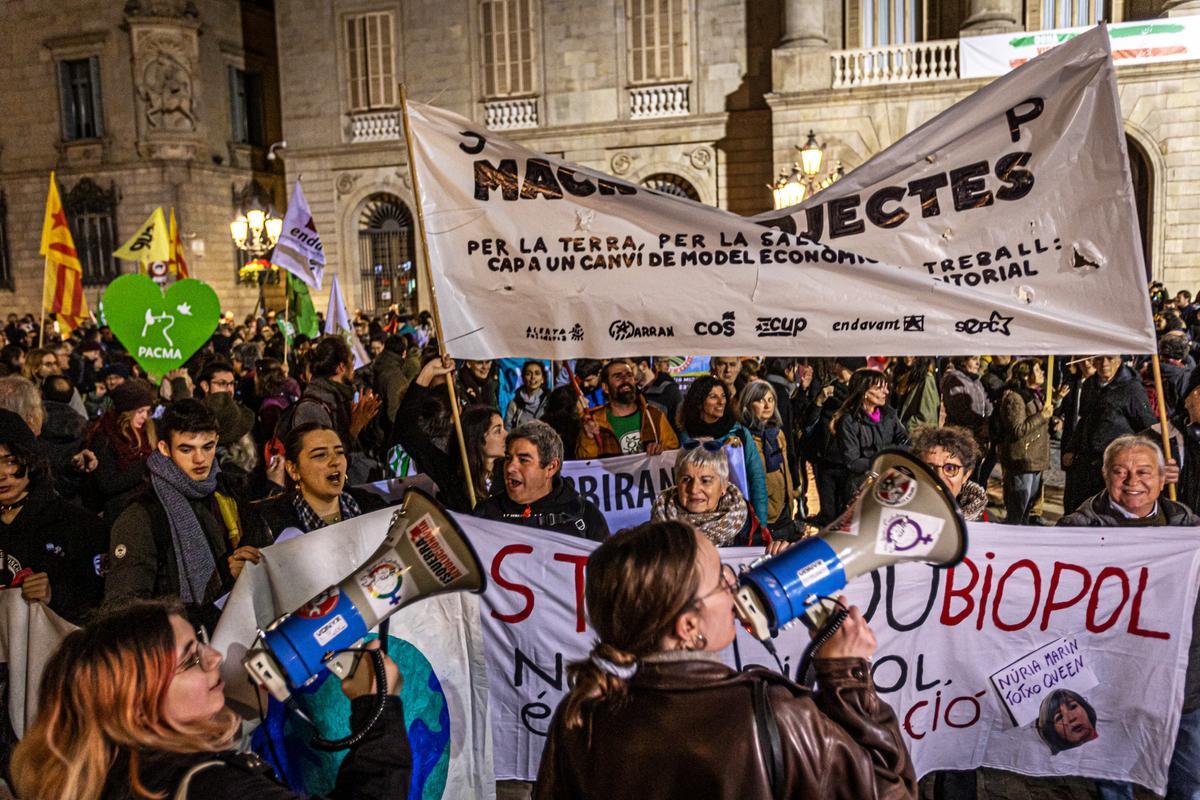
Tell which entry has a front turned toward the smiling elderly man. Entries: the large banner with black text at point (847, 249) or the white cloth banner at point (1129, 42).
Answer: the white cloth banner

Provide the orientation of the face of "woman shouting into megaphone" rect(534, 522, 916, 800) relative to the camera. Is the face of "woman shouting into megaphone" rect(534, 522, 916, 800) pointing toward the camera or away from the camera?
away from the camera

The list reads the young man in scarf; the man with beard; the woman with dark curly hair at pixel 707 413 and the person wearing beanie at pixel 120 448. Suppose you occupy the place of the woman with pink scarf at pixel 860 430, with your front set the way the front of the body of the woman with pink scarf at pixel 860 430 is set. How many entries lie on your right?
4

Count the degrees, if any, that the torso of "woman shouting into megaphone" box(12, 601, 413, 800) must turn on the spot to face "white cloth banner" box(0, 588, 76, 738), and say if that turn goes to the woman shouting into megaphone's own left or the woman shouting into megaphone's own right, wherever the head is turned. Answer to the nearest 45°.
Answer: approximately 90° to the woman shouting into megaphone's own left

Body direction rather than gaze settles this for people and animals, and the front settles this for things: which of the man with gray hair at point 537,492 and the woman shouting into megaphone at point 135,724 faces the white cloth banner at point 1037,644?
the woman shouting into megaphone

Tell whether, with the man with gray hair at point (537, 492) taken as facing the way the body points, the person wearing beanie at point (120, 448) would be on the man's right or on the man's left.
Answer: on the man's right

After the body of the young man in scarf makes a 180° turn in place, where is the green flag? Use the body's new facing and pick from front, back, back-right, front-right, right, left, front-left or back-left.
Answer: front-right

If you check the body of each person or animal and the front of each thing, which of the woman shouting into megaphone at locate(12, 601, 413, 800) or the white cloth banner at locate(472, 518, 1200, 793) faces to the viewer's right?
the woman shouting into megaphone

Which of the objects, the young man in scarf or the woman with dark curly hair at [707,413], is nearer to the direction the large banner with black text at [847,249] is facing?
the young man in scarf

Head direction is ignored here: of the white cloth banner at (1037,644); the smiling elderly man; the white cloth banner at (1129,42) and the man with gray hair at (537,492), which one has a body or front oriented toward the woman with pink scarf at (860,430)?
the white cloth banner at (1129,42)

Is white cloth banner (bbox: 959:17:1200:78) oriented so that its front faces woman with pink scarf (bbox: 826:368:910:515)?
yes

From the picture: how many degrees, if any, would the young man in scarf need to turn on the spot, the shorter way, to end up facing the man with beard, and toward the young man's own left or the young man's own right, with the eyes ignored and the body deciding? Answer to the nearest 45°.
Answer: approximately 90° to the young man's own left
